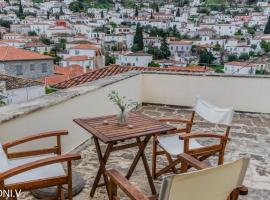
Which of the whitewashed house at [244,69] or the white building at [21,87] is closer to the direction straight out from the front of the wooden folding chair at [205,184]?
the white building

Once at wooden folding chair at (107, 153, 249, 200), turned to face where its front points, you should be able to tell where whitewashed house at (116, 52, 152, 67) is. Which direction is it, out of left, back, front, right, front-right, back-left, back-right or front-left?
front-right

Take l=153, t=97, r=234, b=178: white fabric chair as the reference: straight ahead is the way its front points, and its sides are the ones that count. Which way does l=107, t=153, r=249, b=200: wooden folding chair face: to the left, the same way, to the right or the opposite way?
to the right

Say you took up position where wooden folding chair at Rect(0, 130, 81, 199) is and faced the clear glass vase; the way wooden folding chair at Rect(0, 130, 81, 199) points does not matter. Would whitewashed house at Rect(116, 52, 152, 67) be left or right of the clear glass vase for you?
left

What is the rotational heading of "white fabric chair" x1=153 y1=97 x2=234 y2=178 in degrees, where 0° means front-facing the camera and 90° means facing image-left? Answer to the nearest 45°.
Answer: approximately 45°

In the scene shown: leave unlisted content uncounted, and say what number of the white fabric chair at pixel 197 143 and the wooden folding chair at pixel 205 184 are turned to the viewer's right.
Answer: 0

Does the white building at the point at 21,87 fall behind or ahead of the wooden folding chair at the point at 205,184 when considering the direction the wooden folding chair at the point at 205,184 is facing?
ahead

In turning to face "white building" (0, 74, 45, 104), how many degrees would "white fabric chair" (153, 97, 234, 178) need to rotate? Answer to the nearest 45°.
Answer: approximately 90° to its right

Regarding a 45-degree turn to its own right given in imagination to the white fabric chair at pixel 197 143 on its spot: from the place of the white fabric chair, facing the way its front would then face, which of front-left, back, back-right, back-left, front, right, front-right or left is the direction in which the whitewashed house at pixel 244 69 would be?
right

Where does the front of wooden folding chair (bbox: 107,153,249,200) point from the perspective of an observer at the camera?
facing away from the viewer and to the left of the viewer

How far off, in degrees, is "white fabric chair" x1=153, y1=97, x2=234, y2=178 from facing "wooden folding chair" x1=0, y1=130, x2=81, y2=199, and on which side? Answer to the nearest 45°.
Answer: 0° — it already faces it

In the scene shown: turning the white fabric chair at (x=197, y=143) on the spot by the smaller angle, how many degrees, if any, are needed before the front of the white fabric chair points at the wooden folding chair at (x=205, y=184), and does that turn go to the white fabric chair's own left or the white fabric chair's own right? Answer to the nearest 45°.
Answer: approximately 45° to the white fabric chair's own left

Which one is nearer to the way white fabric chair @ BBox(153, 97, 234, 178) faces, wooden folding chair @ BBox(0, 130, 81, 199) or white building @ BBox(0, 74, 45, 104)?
the wooden folding chair

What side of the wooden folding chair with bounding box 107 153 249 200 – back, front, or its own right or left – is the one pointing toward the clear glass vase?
front
